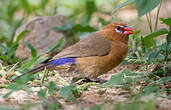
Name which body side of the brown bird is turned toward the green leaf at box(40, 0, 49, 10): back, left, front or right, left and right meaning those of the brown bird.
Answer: left

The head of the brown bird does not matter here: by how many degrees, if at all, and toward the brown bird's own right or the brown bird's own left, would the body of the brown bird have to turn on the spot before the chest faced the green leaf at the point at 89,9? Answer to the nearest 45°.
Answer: approximately 90° to the brown bird's own left

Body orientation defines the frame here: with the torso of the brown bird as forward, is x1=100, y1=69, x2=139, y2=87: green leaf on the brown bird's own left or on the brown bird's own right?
on the brown bird's own right

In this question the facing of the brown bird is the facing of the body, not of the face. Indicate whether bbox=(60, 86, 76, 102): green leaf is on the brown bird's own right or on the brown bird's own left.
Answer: on the brown bird's own right

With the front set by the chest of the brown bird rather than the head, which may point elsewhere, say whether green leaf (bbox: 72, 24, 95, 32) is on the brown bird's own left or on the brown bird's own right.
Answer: on the brown bird's own left

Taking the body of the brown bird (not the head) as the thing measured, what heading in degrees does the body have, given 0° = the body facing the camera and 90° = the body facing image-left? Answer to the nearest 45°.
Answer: approximately 270°
